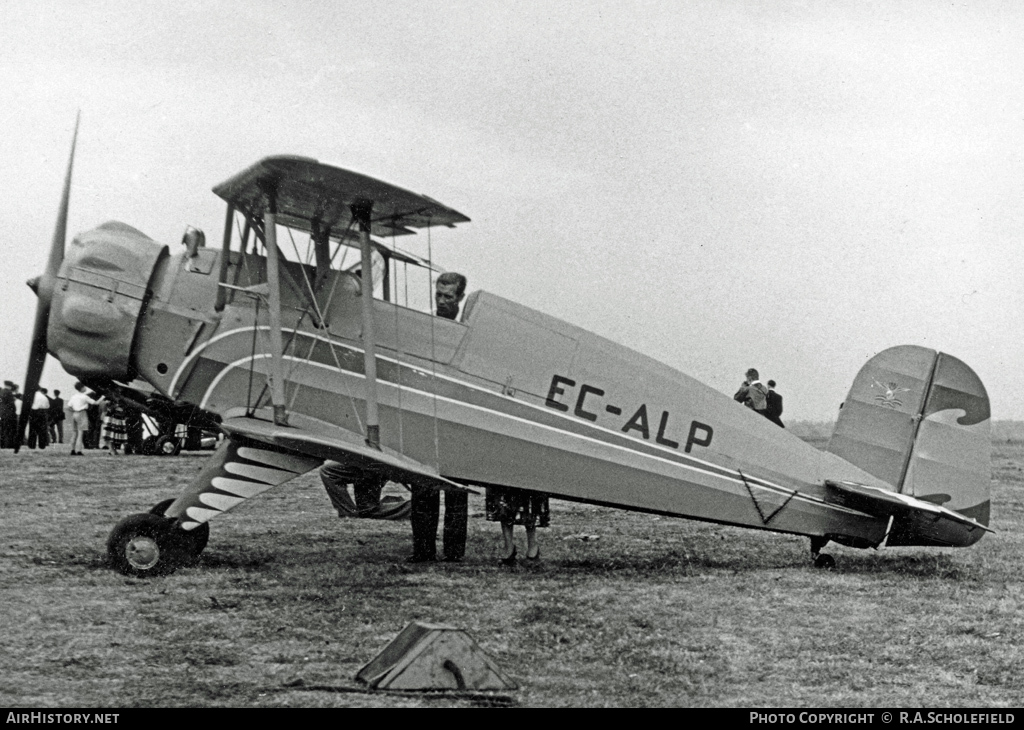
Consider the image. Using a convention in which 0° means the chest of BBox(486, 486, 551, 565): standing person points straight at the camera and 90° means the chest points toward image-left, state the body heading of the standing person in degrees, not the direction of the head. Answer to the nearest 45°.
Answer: approximately 45°

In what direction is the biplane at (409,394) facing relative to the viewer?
to the viewer's left

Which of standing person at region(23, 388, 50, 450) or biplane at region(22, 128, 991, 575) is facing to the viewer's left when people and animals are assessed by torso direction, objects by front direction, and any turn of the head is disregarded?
the biplane

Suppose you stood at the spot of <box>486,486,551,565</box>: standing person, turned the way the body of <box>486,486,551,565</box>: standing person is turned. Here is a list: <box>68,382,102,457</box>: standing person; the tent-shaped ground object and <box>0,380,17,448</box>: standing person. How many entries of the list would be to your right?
2

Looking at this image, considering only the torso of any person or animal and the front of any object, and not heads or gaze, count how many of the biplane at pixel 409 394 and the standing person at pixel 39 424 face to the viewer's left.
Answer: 1

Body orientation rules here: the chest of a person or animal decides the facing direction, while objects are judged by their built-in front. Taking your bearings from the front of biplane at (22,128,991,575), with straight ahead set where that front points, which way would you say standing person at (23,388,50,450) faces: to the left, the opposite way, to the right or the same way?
to the right

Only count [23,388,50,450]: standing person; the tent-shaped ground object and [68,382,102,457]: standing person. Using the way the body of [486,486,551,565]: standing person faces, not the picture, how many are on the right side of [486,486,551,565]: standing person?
2

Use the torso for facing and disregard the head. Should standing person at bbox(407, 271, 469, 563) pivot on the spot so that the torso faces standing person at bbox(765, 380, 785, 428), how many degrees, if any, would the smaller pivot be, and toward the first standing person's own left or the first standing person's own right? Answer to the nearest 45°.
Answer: approximately 180°
